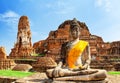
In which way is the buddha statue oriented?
toward the camera

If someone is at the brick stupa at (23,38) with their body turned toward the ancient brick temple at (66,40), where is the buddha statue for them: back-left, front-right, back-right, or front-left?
front-right

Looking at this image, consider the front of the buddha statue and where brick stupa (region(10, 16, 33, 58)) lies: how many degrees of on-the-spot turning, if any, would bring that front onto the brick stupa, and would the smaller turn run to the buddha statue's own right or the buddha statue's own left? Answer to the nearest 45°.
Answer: approximately 180°

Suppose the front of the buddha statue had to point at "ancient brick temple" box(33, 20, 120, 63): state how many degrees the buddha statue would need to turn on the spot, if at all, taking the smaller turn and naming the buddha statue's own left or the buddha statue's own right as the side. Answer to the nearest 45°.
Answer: approximately 180°
